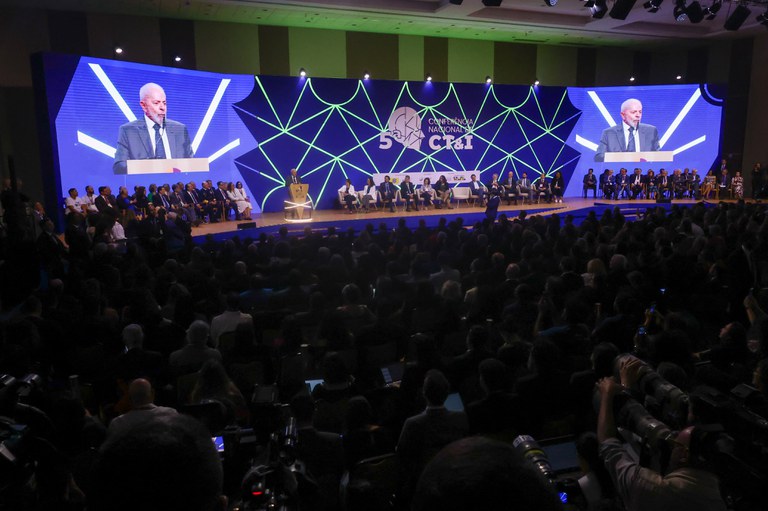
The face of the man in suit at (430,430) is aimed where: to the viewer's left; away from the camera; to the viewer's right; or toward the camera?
away from the camera

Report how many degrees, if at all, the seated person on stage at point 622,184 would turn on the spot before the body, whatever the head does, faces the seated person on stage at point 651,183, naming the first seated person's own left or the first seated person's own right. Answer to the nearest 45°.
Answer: approximately 135° to the first seated person's own left

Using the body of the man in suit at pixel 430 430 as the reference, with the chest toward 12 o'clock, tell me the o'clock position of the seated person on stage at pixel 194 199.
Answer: The seated person on stage is roughly at 11 o'clock from the man in suit.

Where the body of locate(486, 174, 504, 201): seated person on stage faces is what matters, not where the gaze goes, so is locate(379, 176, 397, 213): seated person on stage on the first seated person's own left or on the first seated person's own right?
on the first seated person's own right

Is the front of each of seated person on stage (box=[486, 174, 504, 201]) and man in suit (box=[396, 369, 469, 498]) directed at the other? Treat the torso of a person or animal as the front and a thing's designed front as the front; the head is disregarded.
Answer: yes

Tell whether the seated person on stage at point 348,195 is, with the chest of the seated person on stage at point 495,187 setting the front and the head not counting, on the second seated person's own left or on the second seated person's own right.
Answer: on the second seated person's own right

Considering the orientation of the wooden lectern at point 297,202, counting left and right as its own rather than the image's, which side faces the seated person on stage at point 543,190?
left

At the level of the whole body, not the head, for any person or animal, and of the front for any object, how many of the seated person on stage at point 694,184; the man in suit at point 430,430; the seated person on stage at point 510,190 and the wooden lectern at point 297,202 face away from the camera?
1

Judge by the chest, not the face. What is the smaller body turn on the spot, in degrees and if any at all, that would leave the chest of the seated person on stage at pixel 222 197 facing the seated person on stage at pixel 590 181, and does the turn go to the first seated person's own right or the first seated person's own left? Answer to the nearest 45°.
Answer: approximately 45° to the first seated person's own left

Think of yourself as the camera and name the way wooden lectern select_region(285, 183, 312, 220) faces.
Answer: facing the viewer

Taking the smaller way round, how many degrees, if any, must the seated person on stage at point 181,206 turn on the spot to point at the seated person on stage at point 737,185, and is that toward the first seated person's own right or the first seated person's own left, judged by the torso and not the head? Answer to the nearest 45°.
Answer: approximately 45° to the first seated person's own left

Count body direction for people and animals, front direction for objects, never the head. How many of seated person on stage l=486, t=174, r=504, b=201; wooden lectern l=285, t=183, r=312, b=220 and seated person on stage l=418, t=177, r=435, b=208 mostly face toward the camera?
3

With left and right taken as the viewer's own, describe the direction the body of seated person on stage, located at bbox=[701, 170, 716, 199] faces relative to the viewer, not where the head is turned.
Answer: facing the viewer and to the left of the viewer

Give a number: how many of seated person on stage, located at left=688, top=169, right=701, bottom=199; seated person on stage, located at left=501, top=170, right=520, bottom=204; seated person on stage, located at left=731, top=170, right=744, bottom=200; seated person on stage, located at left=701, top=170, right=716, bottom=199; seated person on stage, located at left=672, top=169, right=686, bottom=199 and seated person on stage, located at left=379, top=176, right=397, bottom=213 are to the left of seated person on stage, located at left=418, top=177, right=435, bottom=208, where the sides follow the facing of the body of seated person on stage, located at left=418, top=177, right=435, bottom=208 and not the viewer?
5

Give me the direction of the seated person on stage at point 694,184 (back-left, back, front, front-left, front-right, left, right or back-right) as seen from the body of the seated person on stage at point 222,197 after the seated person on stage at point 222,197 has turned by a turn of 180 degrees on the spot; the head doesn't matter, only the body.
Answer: back-right
